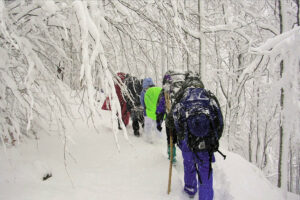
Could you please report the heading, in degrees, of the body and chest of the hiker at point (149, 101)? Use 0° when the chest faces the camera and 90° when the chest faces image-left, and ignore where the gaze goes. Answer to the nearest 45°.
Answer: approximately 135°
